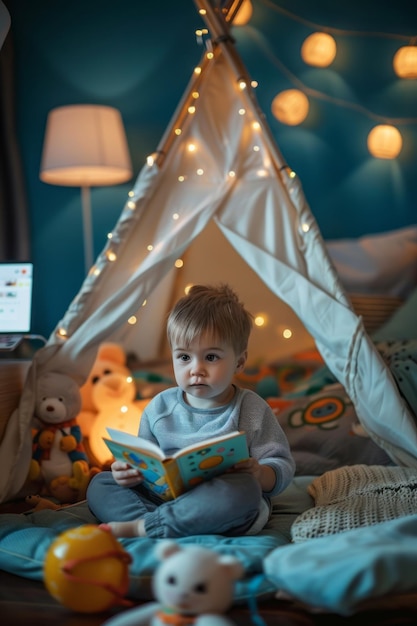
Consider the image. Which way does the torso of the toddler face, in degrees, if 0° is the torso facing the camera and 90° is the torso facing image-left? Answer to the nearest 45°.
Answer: approximately 45°

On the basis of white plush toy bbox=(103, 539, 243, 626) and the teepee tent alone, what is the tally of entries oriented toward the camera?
2

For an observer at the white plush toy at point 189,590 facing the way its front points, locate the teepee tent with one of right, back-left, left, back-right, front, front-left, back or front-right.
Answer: back

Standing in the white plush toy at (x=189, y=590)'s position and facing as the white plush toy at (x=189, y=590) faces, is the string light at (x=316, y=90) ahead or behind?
behind

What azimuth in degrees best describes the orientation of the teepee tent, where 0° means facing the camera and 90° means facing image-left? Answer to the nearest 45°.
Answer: approximately 0°

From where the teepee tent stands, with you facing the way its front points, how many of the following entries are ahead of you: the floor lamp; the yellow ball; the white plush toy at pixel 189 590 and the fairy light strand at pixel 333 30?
2

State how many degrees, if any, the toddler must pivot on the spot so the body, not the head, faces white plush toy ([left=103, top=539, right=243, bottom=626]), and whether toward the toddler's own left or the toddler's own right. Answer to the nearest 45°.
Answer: approximately 45° to the toddler's own left

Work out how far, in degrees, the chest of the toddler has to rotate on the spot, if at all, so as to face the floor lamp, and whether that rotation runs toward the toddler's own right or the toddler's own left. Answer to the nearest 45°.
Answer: approximately 135° to the toddler's own right

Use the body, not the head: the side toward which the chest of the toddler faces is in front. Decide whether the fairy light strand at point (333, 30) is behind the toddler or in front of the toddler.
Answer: behind

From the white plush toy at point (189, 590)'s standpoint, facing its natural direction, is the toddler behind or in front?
behind
